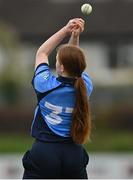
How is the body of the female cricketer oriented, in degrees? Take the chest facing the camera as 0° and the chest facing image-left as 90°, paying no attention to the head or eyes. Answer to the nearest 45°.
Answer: approximately 135°
